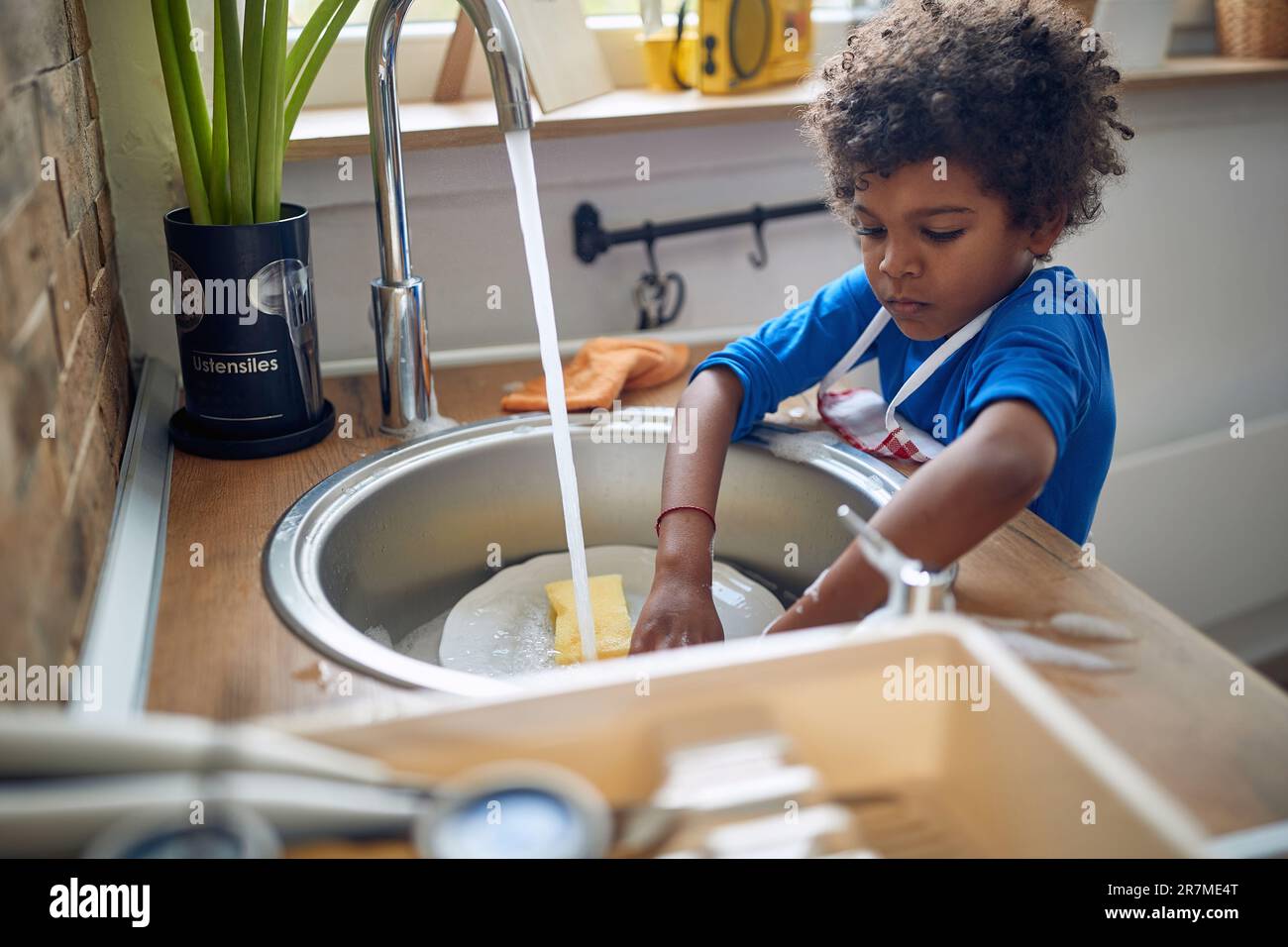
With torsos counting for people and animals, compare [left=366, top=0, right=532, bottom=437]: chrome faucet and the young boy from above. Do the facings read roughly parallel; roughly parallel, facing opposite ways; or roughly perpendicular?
roughly perpendicular

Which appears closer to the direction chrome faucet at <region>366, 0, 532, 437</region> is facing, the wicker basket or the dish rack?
the dish rack

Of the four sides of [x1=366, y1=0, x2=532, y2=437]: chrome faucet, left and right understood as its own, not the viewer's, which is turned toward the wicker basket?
left

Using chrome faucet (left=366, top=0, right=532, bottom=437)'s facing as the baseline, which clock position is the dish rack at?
The dish rack is roughly at 1 o'clock from the chrome faucet.

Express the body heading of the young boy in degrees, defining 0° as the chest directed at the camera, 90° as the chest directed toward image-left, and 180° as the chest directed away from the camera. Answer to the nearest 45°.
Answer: approximately 45°

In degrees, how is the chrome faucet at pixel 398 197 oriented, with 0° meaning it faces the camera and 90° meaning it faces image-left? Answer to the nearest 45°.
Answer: approximately 315°
